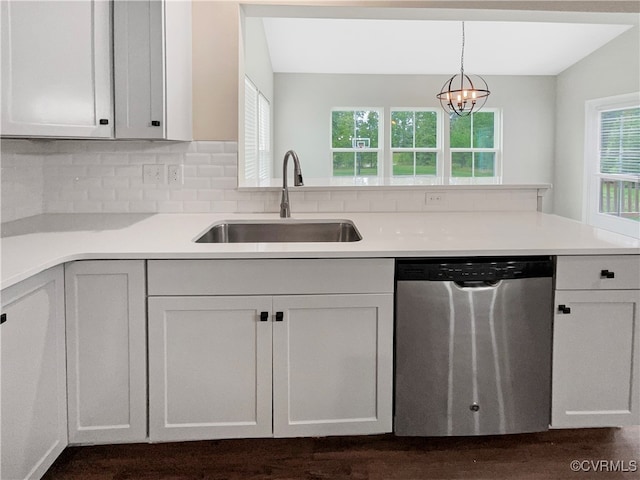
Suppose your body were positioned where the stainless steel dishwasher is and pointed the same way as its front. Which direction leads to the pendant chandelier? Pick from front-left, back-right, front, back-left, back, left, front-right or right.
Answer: back

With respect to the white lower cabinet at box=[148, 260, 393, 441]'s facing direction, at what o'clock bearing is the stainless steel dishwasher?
The stainless steel dishwasher is roughly at 9 o'clock from the white lower cabinet.

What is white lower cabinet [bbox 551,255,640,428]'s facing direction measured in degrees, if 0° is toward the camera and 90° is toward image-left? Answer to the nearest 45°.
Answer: approximately 0°

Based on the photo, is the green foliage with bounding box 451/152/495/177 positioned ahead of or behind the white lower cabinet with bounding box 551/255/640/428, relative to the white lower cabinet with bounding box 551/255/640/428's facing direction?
behind

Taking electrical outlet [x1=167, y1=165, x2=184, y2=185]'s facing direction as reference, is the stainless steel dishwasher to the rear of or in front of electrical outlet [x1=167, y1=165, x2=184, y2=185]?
in front

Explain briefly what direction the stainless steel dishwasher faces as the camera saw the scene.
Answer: facing the viewer

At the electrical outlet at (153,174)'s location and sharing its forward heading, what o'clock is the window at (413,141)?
The window is roughly at 7 o'clock from the electrical outlet.

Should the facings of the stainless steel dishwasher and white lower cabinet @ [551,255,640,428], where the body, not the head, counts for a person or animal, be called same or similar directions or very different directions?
same or similar directions

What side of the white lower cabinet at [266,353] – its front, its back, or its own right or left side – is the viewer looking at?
front

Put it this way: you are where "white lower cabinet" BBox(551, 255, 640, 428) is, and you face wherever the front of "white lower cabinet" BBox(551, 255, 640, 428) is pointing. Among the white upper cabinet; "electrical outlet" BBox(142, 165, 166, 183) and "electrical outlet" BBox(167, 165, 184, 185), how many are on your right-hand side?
3
